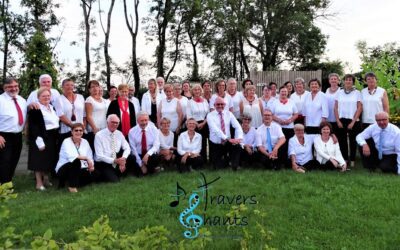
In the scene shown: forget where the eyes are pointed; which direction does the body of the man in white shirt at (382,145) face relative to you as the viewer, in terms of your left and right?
facing the viewer

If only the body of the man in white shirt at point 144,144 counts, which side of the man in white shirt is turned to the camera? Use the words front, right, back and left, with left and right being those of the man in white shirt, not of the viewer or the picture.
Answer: front

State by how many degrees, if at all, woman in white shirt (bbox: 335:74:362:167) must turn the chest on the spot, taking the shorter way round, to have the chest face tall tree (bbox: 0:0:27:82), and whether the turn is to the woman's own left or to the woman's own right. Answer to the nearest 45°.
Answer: approximately 135° to the woman's own right

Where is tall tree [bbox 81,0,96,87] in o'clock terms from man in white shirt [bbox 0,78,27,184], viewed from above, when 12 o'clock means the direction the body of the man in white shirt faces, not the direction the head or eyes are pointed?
The tall tree is roughly at 8 o'clock from the man in white shirt.

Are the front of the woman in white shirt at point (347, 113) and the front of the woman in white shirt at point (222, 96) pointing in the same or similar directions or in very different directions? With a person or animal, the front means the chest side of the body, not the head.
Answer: same or similar directions

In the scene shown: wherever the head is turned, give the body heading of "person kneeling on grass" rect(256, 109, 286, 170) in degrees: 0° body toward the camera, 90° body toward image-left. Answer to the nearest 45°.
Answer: approximately 0°

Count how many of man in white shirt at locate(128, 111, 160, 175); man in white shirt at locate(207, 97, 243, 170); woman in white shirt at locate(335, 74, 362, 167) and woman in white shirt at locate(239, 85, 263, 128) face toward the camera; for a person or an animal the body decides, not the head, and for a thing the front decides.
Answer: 4

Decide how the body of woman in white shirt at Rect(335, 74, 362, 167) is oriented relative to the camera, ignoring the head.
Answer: toward the camera

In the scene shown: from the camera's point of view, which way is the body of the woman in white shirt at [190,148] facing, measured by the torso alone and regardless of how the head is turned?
toward the camera

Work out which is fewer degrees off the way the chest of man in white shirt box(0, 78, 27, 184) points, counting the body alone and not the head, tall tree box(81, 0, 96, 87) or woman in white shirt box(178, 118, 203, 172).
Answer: the woman in white shirt

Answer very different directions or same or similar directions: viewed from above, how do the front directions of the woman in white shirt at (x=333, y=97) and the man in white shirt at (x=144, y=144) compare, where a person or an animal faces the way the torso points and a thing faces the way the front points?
same or similar directions

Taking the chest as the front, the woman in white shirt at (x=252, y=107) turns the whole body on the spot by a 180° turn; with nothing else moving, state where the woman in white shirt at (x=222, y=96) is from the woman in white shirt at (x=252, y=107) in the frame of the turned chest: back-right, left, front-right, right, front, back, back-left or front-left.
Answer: left

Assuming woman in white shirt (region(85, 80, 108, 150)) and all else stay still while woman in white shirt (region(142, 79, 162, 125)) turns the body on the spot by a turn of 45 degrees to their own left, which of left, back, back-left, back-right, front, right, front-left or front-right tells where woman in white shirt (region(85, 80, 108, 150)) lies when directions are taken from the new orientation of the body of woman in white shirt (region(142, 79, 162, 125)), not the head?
right

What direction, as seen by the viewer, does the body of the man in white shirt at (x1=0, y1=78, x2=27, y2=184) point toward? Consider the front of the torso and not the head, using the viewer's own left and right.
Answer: facing the viewer and to the right of the viewer

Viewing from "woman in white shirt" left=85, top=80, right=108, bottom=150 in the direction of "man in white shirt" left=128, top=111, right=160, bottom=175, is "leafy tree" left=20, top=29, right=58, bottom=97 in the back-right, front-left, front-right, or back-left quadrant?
back-left

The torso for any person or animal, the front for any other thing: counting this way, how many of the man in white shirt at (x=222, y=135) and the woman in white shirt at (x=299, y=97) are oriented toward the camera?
2
